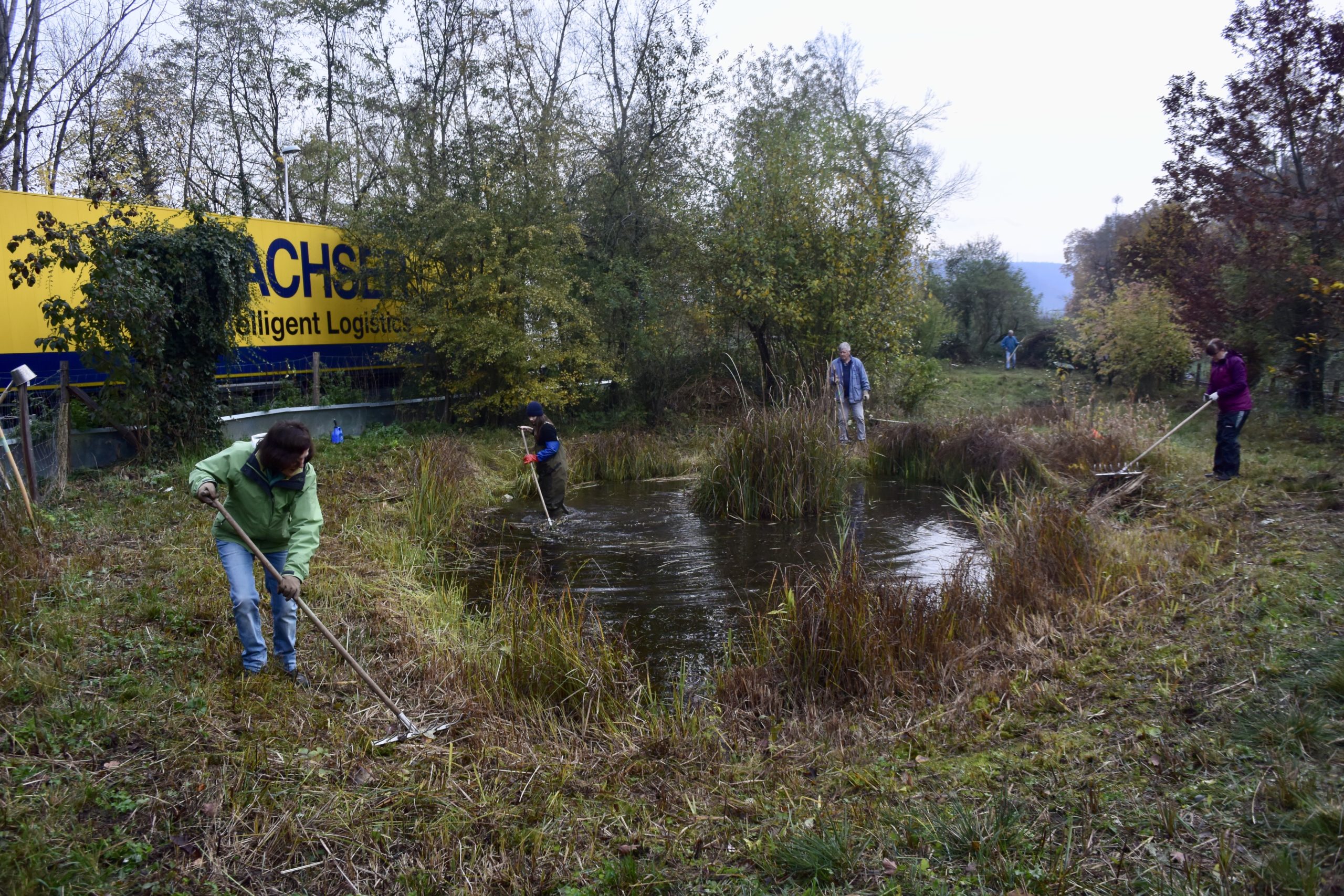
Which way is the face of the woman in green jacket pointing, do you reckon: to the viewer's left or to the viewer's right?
to the viewer's right

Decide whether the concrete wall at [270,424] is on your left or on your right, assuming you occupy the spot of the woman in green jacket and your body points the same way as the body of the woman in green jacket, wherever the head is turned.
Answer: on your left

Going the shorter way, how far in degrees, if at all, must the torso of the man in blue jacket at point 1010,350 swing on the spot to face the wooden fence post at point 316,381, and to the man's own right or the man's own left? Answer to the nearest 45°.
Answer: approximately 45° to the man's own right

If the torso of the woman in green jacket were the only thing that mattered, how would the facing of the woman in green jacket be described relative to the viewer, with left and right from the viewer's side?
facing the viewer and to the right of the viewer

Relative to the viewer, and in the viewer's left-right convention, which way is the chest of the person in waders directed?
facing to the left of the viewer

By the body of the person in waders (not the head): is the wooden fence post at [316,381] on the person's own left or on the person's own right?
on the person's own right

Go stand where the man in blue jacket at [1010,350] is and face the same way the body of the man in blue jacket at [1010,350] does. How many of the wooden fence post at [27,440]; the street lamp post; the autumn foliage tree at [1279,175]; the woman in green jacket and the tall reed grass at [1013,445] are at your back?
0

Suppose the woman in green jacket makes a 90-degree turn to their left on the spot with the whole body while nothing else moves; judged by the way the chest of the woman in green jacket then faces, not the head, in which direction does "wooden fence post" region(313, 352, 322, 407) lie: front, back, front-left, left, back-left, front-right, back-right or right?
front-left

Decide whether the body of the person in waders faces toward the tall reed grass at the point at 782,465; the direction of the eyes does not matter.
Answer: no

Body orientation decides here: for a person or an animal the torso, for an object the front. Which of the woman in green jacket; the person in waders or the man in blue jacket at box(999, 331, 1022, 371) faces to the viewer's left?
the person in waders

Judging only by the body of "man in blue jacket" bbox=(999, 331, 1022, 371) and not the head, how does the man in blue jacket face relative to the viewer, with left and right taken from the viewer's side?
facing the viewer

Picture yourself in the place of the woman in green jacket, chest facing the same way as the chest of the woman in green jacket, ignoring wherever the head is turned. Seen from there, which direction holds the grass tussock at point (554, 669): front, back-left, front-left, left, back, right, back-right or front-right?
front-left

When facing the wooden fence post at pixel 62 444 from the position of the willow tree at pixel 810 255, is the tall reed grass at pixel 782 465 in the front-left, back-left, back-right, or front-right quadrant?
front-left

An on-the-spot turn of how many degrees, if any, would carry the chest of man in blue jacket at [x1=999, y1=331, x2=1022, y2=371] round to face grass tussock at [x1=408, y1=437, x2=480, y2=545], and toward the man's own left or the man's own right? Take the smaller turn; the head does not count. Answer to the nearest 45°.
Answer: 0° — they already face it

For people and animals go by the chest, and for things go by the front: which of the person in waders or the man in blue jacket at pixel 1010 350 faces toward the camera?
the man in blue jacket
